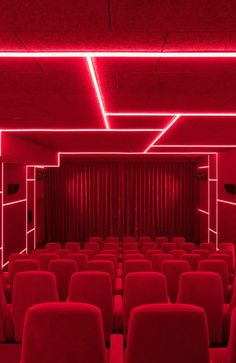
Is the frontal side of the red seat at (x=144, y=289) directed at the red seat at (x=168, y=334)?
no

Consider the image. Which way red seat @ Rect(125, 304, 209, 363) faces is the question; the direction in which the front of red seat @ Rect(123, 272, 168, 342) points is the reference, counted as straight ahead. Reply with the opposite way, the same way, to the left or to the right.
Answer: the same way

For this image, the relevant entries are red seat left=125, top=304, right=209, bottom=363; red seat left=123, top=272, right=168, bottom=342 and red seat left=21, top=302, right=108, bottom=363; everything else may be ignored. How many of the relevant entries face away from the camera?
3

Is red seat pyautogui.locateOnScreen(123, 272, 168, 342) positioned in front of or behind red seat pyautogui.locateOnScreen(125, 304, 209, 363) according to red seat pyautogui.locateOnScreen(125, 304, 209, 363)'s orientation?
in front

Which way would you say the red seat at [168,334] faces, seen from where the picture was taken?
facing away from the viewer

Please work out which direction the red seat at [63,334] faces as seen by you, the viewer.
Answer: facing away from the viewer

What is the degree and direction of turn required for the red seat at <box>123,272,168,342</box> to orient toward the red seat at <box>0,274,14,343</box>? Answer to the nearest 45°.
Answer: approximately 90° to its left

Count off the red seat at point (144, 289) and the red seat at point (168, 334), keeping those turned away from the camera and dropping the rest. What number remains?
2

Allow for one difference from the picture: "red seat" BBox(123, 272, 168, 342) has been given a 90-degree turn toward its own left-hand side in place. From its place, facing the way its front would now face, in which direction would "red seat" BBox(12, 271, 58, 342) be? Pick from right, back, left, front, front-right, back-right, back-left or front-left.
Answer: front

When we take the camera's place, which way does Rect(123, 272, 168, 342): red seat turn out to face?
facing away from the viewer
